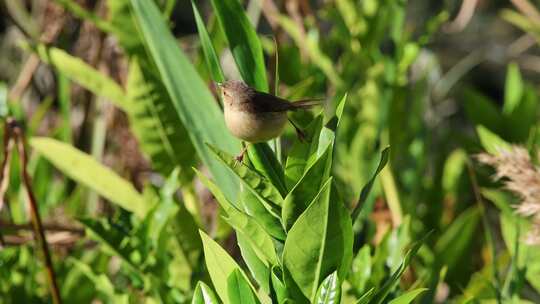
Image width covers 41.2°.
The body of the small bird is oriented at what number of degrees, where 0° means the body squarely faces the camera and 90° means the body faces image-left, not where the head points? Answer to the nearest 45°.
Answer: approximately 90°
